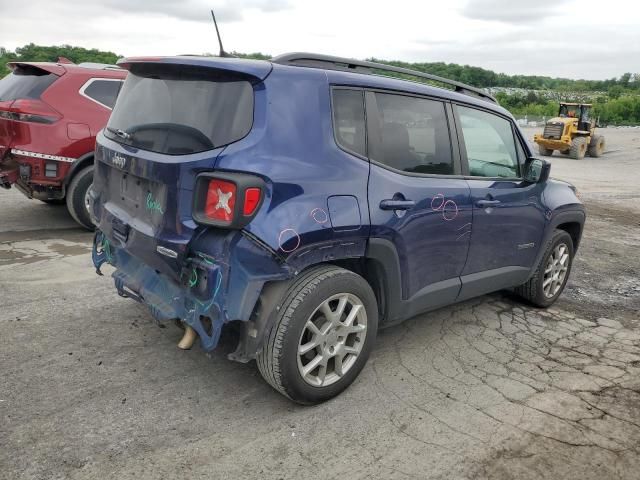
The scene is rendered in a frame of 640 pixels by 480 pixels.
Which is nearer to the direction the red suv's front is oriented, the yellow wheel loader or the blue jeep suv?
the yellow wheel loader

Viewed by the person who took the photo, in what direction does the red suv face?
facing away from the viewer and to the right of the viewer

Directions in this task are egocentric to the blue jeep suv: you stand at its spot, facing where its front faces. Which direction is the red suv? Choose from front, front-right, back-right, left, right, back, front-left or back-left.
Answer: left

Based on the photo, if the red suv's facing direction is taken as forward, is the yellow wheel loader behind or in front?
in front

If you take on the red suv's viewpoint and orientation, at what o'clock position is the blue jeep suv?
The blue jeep suv is roughly at 4 o'clock from the red suv.

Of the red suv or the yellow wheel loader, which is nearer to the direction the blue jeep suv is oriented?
the yellow wheel loader

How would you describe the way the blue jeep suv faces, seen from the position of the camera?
facing away from the viewer and to the right of the viewer
